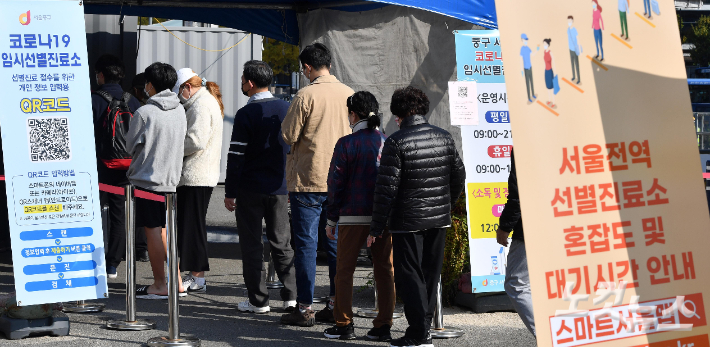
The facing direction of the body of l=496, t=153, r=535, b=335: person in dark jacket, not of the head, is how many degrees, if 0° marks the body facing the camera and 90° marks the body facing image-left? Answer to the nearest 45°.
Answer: approximately 90°

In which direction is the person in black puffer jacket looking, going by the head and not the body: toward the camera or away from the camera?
away from the camera

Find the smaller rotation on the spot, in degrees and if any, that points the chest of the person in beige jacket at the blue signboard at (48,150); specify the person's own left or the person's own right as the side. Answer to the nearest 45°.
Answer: approximately 45° to the person's own left

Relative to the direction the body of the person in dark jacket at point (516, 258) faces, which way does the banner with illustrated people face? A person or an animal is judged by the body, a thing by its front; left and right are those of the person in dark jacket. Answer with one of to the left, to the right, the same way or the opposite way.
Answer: to the left

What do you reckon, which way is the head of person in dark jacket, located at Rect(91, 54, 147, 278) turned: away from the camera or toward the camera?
away from the camera

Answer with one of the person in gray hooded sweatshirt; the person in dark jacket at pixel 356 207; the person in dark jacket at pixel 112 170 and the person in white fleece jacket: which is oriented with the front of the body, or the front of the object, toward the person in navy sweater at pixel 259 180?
the person in dark jacket at pixel 356 207

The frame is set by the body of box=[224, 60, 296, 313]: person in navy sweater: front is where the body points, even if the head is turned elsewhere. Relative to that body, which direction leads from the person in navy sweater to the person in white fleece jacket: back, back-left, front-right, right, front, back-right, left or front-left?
front

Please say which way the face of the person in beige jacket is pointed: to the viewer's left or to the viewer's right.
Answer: to the viewer's left

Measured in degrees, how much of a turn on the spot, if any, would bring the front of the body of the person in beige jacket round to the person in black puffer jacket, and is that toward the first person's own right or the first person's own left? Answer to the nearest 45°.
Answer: approximately 180°

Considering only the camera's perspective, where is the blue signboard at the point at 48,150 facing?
facing the viewer

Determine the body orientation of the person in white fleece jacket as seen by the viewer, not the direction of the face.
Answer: to the viewer's left

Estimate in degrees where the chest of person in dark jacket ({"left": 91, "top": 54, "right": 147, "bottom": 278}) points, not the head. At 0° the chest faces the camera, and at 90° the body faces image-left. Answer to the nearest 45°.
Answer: approximately 135°

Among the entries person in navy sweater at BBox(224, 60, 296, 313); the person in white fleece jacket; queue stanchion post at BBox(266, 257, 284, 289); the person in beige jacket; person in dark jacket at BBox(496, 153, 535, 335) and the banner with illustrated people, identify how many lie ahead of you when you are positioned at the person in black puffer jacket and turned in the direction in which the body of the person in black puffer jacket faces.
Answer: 4

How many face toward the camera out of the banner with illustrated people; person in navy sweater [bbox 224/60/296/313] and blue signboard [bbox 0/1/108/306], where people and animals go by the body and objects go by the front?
2

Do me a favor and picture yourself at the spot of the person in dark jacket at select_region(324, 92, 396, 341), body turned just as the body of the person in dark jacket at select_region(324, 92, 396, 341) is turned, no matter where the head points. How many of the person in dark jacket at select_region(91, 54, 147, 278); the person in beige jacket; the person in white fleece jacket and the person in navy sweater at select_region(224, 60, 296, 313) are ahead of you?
4

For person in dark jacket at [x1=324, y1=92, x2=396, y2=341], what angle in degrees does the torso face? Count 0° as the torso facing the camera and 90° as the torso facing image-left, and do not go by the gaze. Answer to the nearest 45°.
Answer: approximately 135°

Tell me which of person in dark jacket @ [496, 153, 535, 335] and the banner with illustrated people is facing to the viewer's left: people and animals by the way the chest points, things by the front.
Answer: the person in dark jacket

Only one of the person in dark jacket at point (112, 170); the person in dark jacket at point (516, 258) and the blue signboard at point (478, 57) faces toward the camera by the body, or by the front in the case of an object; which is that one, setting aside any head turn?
the blue signboard

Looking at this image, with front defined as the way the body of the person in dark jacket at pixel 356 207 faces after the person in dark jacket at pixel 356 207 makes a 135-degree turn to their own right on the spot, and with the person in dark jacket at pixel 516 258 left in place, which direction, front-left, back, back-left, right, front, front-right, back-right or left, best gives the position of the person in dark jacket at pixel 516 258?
front-right
